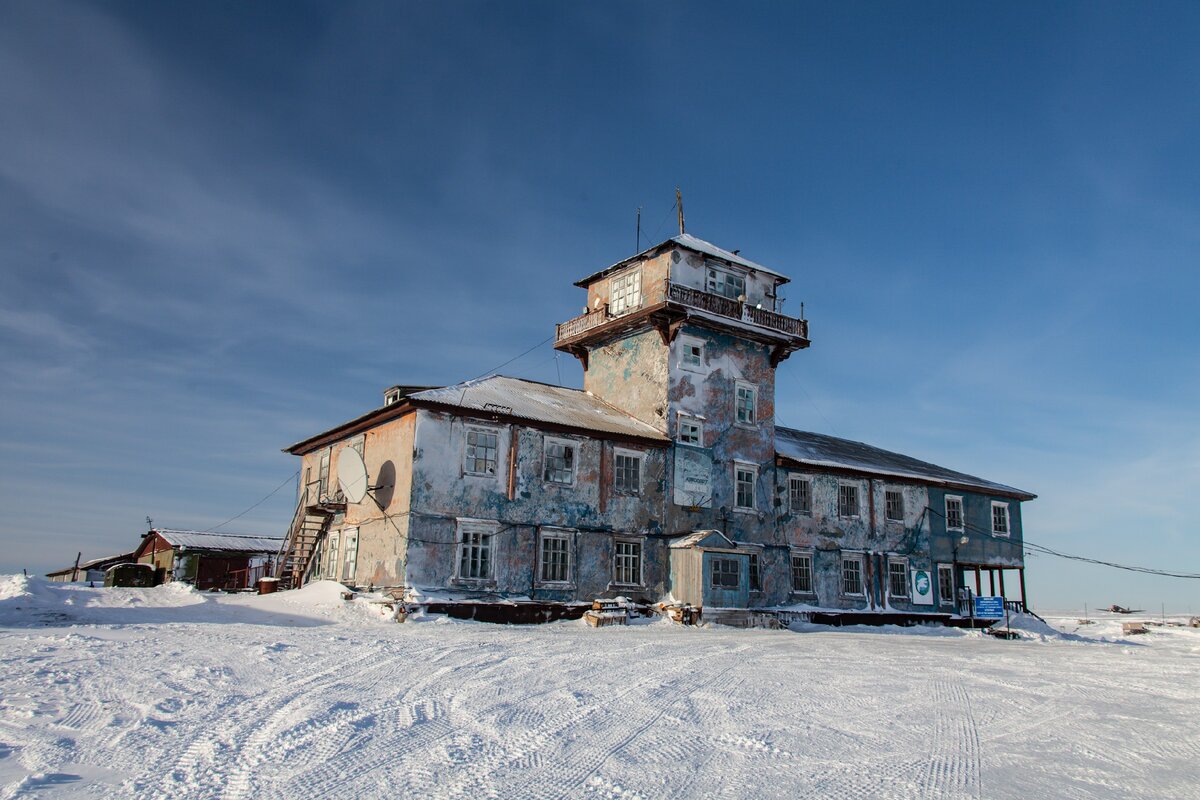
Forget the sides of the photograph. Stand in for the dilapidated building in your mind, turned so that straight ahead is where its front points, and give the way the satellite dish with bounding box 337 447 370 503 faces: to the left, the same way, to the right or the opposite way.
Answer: to the right

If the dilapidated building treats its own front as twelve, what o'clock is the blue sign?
The blue sign is roughly at 10 o'clock from the dilapidated building.

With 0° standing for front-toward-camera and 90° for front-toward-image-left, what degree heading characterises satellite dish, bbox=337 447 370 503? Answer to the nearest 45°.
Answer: approximately 45°

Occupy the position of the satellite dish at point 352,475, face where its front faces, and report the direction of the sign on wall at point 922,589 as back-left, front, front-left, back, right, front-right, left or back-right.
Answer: back-left

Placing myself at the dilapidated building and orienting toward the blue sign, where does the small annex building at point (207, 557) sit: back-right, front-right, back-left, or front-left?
back-left

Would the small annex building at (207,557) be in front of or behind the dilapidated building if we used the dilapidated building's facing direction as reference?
behind

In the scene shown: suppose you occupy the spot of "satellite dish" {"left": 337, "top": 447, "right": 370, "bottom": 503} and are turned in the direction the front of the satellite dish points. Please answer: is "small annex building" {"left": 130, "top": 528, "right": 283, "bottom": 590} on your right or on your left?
on your right

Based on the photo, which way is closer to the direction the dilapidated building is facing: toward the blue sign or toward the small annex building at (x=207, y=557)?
the blue sign
